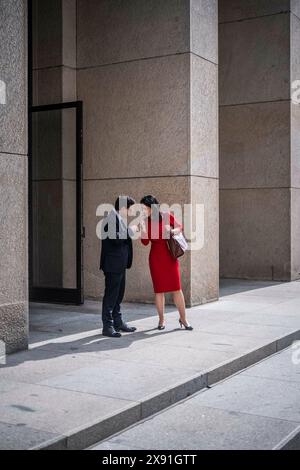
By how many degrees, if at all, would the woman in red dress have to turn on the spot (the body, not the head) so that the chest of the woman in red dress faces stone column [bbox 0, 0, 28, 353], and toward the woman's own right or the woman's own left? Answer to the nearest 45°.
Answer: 0° — they already face it

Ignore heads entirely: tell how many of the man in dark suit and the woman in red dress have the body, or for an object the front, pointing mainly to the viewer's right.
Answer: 1

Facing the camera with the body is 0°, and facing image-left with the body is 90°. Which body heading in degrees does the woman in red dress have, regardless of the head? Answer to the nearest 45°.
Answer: approximately 45°

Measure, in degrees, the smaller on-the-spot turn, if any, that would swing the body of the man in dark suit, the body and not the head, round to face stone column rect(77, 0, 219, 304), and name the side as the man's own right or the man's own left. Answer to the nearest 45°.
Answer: approximately 90° to the man's own left

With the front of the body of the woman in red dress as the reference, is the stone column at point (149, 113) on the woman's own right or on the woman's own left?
on the woman's own right

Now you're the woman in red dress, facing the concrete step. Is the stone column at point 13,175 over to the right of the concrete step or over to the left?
right

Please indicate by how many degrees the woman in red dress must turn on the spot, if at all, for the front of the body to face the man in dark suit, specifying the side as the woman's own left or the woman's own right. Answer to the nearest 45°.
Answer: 0° — they already face them

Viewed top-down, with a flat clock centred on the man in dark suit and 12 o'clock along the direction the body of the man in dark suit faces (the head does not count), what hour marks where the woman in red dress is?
The woman in red dress is roughly at 11 o'clock from the man in dark suit.

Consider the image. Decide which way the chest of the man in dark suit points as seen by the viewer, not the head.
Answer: to the viewer's right

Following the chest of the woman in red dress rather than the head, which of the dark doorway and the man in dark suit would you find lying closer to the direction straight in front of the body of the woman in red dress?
the man in dark suit

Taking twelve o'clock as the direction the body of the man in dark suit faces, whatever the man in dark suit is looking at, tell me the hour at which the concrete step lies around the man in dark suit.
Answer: The concrete step is roughly at 3 o'clock from the man in dark suit.

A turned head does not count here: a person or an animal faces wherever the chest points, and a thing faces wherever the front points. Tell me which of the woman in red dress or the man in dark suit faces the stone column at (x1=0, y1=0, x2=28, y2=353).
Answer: the woman in red dress

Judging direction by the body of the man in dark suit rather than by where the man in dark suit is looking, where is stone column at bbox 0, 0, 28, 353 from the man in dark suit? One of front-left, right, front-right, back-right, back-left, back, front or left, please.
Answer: back-right
